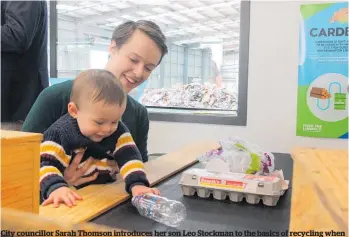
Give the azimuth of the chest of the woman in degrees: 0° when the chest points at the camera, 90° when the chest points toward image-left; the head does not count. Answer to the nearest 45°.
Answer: approximately 315°

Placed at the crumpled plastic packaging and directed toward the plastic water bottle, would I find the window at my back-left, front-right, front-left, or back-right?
back-right

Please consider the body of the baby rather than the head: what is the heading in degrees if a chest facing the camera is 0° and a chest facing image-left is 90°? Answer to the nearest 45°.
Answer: approximately 315°

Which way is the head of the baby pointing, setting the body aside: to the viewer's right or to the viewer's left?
to the viewer's right

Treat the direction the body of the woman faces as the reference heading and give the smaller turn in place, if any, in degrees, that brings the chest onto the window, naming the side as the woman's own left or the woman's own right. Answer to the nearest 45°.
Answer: approximately 135° to the woman's own left
